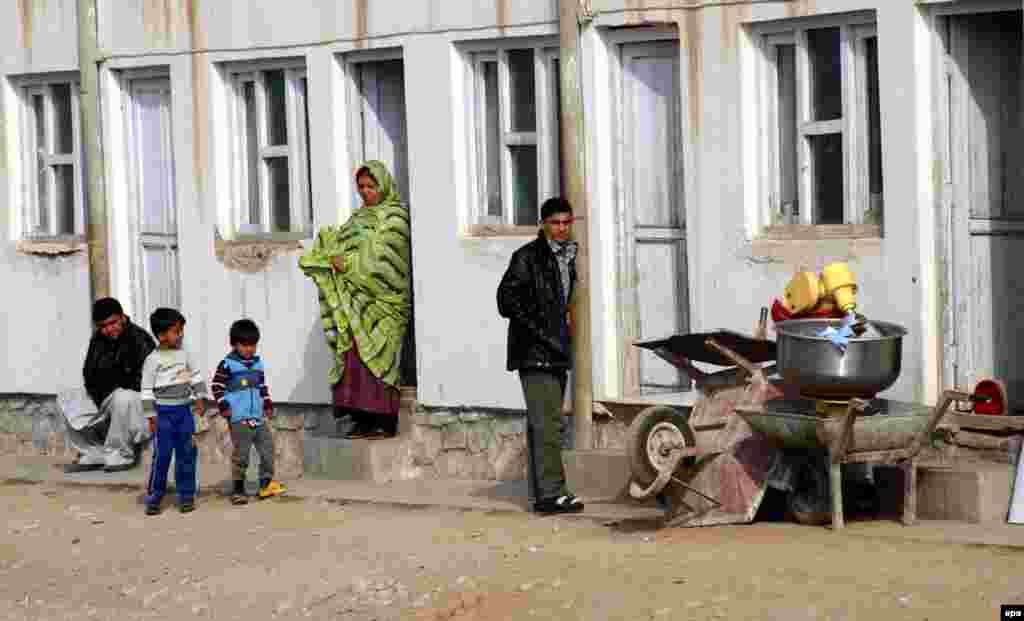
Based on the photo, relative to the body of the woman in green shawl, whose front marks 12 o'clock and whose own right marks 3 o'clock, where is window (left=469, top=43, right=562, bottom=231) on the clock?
The window is roughly at 8 o'clock from the woman in green shawl.

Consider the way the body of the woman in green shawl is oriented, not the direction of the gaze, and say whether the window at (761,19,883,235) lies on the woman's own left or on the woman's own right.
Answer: on the woman's own left

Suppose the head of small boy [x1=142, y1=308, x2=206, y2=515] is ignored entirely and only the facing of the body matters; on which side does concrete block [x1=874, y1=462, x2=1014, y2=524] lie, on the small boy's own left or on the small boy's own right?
on the small boy's own left

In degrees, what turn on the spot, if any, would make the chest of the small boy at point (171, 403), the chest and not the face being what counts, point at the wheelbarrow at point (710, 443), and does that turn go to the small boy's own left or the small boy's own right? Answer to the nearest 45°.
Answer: approximately 45° to the small boy's own left

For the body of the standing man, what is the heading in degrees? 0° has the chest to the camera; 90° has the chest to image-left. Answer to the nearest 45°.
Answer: approximately 315°

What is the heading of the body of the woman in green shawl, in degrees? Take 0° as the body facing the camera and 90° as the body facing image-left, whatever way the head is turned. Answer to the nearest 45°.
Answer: approximately 45°

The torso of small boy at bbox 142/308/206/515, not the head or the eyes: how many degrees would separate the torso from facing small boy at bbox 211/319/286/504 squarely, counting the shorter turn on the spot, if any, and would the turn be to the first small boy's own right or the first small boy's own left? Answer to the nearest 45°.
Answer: approximately 90° to the first small boy's own left

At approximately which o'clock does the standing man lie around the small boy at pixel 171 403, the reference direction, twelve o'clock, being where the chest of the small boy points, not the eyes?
The standing man is roughly at 10 o'clock from the small boy.

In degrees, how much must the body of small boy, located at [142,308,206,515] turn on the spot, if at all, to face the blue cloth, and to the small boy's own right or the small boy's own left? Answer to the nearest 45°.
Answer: approximately 45° to the small boy's own left

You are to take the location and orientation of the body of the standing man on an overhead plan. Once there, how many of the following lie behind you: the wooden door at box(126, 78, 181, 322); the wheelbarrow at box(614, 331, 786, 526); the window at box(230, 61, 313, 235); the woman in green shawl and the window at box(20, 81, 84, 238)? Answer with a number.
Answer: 4

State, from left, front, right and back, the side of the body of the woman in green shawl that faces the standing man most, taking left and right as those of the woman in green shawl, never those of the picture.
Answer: left
